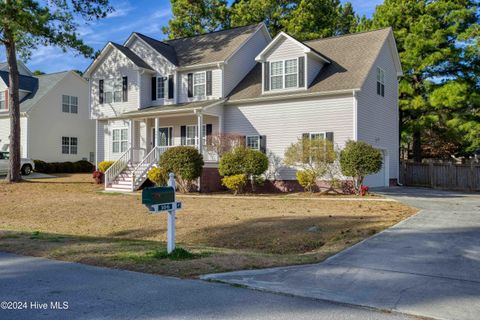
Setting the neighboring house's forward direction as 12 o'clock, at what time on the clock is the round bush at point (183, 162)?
The round bush is roughly at 10 o'clock from the neighboring house.

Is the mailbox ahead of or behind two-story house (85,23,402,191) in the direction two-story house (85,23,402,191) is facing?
ahead

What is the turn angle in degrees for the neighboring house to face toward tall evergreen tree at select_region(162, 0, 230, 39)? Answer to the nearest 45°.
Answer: approximately 135° to its left

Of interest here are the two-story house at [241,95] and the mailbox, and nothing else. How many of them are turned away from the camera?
0

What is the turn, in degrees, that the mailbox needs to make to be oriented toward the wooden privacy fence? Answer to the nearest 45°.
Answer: approximately 180°

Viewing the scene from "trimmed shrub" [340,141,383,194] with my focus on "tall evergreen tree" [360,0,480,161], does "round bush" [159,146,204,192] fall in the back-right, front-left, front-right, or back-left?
back-left

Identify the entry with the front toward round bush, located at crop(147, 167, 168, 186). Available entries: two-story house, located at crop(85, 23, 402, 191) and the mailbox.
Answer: the two-story house

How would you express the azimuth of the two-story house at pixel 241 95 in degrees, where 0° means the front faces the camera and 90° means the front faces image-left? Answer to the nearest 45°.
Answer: approximately 45°

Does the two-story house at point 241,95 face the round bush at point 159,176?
yes

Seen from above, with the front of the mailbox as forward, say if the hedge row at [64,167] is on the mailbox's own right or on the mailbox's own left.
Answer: on the mailbox's own right

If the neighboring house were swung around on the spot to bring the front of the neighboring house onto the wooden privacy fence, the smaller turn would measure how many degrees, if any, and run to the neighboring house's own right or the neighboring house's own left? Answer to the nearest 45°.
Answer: approximately 90° to the neighboring house's own left

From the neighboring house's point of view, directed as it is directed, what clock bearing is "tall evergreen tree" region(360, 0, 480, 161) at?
The tall evergreen tree is roughly at 9 o'clock from the neighboring house.

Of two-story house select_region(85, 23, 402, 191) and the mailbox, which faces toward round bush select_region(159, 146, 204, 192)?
the two-story house

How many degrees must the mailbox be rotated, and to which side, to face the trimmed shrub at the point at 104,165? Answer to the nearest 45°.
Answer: approximately 135° to its right
